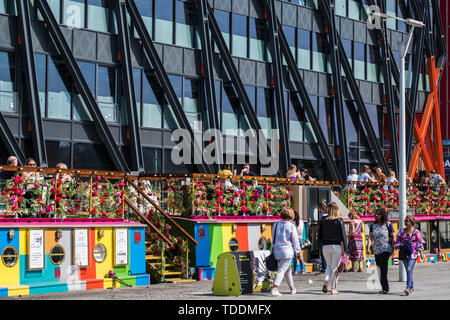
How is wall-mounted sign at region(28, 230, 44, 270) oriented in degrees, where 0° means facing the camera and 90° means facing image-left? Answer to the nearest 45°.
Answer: approximately 0°

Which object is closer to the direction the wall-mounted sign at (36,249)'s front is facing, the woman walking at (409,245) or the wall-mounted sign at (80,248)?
the woman walking

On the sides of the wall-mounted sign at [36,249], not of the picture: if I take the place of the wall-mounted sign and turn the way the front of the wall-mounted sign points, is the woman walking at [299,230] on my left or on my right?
on my left

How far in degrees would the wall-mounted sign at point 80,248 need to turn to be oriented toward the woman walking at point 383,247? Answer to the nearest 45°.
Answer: approximately 90° to its left

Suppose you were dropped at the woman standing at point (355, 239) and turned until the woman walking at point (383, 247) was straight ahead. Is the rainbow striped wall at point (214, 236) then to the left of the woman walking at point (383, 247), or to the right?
right

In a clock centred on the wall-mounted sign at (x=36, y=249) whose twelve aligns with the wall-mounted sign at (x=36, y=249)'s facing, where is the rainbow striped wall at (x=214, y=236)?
The rainbow striped wall is roughly at 8 o'clock from the wall-mounted sign.

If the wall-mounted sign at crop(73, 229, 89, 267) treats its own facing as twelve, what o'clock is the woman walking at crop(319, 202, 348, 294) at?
The woman walking is roughly at 10 o'clock from the wall-mounted sign.

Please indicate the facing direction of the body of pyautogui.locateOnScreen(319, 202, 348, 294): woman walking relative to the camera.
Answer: away from the camera

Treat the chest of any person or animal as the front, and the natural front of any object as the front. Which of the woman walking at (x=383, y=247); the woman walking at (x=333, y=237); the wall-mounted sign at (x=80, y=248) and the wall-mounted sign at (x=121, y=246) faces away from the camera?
the woman walking at (x=333, y=237)
